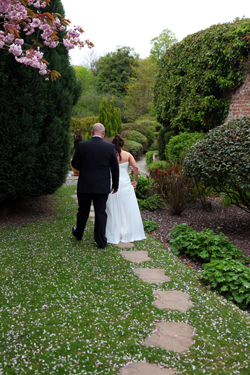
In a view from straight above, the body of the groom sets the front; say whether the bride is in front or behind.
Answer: in front

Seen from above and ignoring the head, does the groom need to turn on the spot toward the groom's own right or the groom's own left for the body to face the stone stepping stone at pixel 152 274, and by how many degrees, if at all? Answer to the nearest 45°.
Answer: approximately 135° to the groom's own right

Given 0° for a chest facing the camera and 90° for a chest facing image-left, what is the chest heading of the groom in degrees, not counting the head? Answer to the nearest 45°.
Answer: approximately 180°

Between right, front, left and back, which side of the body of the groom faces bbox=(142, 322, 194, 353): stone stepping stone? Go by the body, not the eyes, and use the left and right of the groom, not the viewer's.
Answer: back

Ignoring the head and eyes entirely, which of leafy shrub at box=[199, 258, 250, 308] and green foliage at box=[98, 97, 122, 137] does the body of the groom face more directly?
the green foliage

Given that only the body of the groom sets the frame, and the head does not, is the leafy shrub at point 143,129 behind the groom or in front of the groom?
in front

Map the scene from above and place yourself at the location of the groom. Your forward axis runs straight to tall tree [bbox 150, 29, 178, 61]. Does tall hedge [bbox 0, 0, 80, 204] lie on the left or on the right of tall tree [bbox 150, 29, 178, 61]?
left

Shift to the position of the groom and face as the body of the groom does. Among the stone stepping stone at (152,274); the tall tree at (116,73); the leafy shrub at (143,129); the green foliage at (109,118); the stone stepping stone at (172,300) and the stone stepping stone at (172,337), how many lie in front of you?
3

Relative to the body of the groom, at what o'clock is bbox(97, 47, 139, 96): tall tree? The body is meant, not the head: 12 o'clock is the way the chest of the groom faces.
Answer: The tall tree is roughly at 12 o'clock from the groom.

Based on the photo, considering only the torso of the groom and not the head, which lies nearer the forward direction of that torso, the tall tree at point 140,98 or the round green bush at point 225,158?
the tall tree

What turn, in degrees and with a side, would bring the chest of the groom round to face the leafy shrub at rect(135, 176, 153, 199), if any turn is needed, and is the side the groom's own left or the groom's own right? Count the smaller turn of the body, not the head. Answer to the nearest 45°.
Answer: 0° — they already face it

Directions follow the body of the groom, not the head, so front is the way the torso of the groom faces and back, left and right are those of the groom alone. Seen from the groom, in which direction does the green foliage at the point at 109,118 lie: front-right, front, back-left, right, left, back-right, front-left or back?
front

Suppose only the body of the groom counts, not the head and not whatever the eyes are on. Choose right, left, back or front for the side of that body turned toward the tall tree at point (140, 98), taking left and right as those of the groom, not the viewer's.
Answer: front

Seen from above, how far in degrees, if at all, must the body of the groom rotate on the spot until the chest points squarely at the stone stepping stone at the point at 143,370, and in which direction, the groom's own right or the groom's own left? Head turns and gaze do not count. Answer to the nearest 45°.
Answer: approximately 180°

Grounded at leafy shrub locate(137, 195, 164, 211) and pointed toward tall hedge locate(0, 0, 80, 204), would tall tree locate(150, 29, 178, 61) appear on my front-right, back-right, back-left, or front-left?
back-right

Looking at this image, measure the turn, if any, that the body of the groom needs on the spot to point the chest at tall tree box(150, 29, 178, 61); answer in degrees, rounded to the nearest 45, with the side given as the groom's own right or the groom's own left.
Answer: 0° — they already face it
